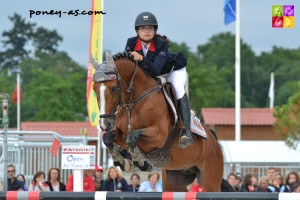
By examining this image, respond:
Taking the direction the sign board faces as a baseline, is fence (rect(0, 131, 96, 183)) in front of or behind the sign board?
behind

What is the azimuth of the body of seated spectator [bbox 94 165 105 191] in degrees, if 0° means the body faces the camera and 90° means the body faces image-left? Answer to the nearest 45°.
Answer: approximately 0°

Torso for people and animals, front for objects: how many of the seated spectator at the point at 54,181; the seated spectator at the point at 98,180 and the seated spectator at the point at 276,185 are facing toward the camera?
3

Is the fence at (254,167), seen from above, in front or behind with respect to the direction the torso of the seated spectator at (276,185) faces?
behind

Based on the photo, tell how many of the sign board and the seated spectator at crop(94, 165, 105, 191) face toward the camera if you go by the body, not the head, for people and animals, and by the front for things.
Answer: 2

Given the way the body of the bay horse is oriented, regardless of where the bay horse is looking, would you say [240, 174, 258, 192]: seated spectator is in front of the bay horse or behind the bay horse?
behind

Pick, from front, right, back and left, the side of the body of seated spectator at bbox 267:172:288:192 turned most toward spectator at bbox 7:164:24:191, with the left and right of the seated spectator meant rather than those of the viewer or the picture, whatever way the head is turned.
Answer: right

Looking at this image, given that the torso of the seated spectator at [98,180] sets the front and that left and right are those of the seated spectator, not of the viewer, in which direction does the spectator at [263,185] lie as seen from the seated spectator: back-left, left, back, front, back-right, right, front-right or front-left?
left

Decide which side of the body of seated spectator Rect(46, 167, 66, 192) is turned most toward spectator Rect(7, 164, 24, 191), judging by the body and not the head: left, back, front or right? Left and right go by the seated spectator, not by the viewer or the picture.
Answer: right
